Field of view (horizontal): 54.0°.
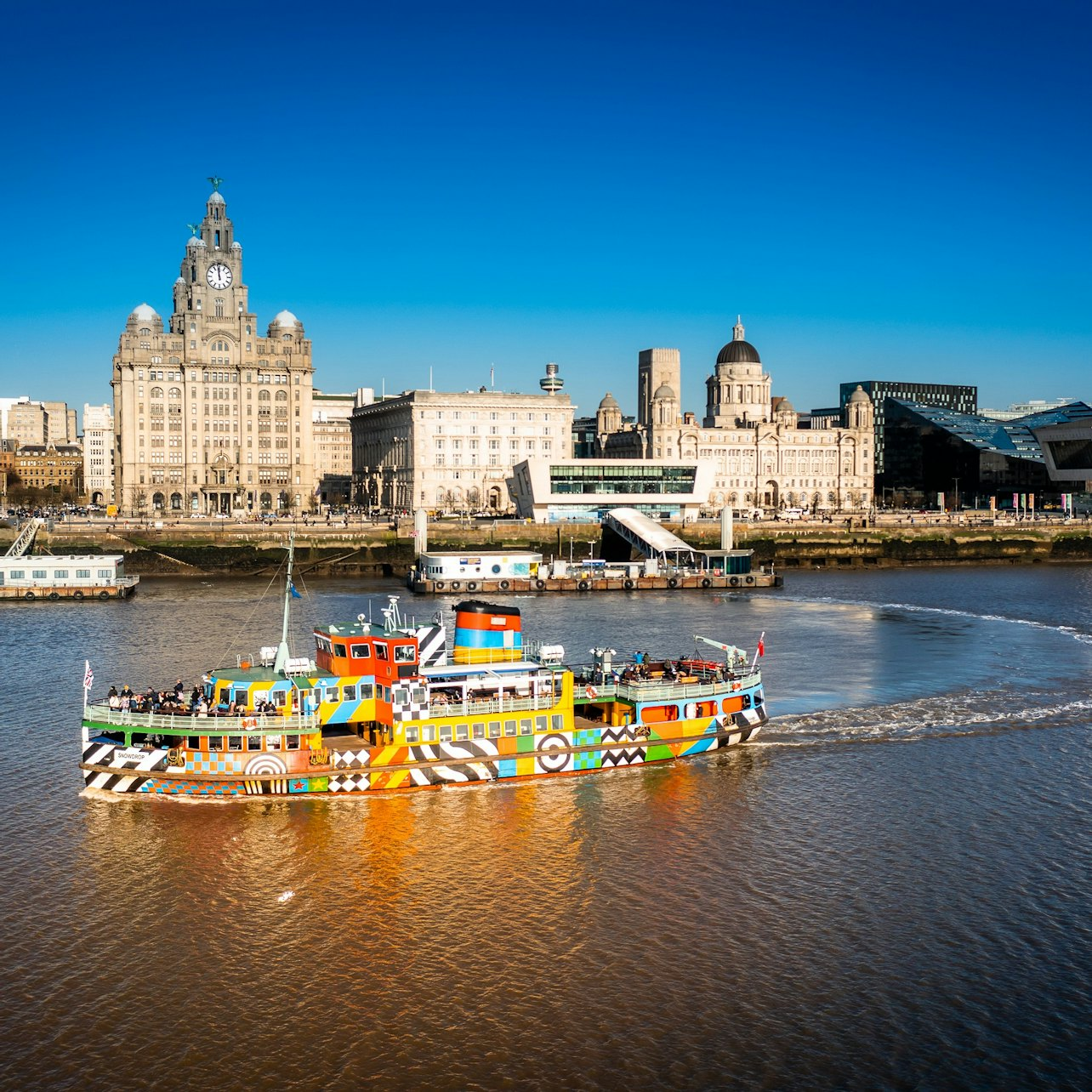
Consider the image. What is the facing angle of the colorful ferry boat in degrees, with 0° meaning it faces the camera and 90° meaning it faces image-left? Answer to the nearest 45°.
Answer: approximately 90°
